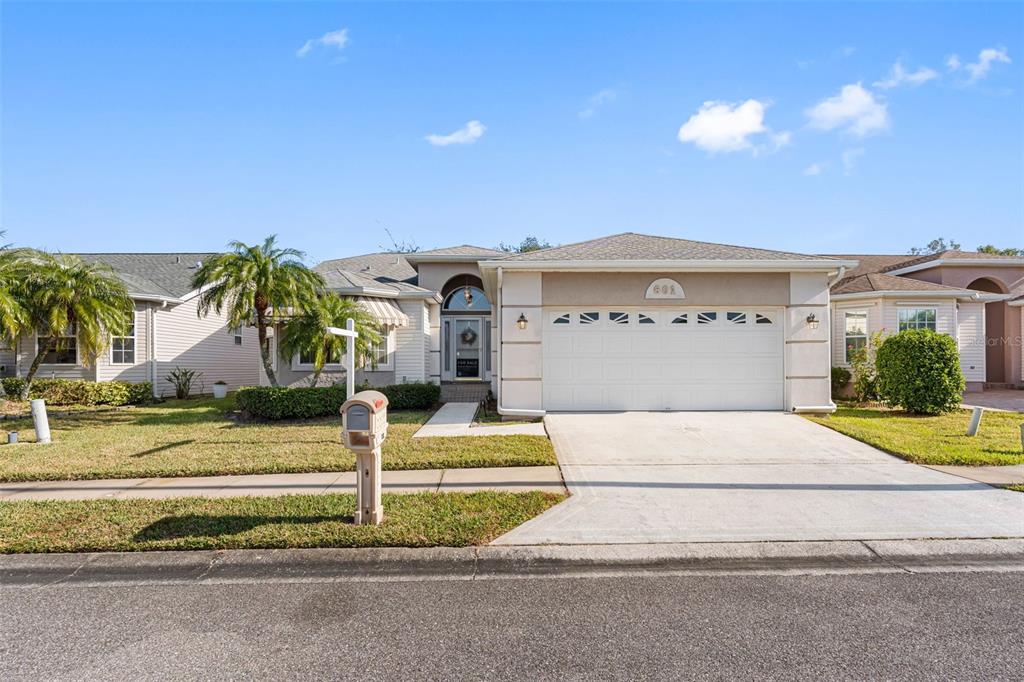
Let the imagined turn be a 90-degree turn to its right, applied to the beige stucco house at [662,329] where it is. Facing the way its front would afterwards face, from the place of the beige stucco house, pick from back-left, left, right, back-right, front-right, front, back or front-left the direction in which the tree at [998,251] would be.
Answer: back-right

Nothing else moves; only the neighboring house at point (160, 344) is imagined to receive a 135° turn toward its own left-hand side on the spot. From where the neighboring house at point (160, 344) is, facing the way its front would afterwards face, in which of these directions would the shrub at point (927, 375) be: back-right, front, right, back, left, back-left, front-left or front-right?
front-right

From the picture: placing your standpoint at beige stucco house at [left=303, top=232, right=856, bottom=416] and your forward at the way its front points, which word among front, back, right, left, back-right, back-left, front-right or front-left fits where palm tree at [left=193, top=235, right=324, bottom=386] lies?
right

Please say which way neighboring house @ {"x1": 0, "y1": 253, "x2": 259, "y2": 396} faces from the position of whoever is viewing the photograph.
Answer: facing the viewer and to the left of the viewer

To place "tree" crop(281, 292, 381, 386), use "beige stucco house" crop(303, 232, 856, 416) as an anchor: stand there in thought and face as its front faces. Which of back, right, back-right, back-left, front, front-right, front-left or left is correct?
right

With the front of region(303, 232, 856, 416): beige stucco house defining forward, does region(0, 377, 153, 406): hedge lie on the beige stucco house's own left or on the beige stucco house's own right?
on the beige stucco house's own right

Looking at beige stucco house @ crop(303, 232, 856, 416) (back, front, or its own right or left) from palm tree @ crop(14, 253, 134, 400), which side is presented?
right

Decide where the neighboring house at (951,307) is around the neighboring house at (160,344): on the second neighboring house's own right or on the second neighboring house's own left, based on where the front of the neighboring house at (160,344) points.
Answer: on the second neighboring house's own left

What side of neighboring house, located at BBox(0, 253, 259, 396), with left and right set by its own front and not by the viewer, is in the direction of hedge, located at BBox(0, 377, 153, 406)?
front

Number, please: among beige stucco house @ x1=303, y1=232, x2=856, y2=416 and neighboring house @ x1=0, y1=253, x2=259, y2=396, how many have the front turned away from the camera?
0

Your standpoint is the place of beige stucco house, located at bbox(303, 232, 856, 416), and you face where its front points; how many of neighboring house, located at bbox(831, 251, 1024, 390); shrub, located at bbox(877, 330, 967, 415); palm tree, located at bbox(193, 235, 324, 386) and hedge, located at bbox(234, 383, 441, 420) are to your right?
2
